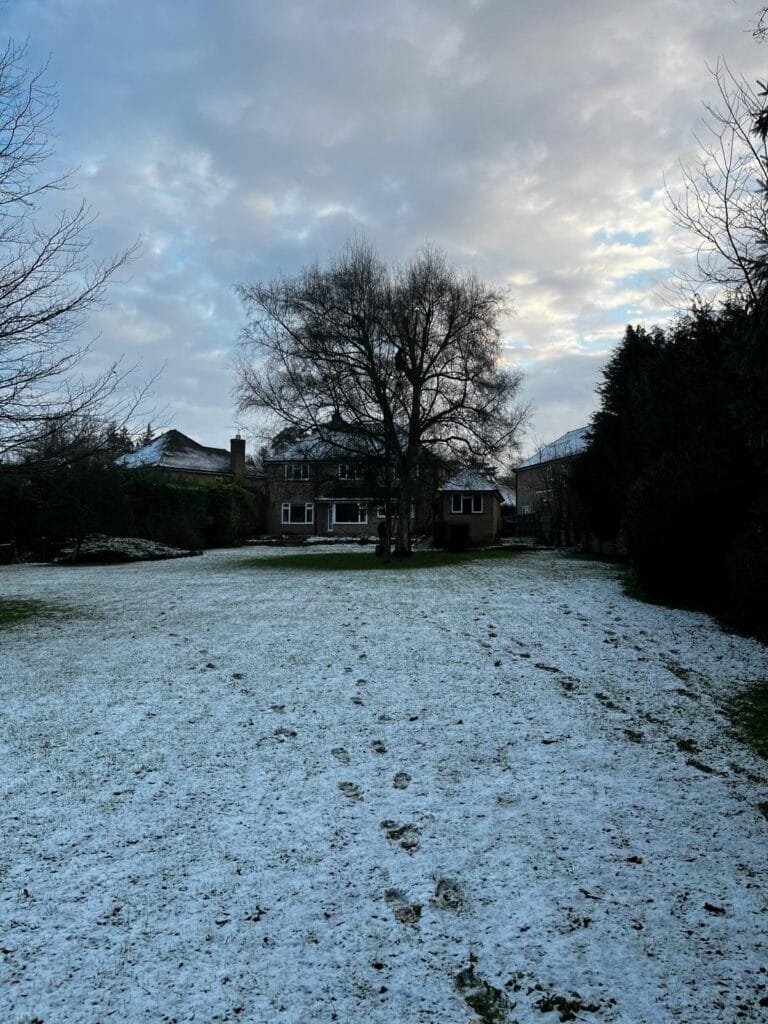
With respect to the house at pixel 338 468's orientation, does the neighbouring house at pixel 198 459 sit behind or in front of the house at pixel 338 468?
behind

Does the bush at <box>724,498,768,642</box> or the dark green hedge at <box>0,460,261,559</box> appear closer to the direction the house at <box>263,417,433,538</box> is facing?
the bush

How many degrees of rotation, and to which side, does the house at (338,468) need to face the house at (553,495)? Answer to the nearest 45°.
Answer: approximately 135° to its left

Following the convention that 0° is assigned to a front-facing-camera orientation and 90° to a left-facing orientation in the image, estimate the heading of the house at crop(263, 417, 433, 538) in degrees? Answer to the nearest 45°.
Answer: approximately 0°

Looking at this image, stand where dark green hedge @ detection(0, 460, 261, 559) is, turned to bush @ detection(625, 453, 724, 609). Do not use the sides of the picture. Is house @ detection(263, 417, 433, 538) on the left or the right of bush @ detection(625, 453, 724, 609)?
left

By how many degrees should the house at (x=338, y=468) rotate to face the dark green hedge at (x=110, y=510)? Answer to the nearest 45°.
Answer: approximately 90° to its right

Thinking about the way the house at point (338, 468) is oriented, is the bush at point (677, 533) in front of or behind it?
in front

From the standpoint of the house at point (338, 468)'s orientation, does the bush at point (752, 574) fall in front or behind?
in front
